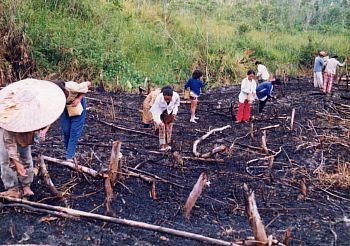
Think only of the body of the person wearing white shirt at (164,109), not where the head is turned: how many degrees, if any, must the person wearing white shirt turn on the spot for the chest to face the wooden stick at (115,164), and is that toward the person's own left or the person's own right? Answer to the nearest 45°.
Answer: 0° — they already face it

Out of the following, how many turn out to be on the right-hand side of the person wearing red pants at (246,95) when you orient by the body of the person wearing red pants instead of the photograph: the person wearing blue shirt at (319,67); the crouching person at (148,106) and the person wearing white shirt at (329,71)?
1

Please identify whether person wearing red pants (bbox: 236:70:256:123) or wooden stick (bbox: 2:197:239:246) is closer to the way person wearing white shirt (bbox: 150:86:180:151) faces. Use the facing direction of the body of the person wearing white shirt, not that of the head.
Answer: the wooden stick

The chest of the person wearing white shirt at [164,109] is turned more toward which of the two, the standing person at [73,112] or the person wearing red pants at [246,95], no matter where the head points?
the standing person

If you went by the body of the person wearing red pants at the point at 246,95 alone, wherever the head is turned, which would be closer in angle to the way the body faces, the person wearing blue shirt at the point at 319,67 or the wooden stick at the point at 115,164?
the wooden stick

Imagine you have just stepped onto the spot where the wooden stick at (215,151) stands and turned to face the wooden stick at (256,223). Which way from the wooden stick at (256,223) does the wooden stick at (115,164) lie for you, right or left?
right

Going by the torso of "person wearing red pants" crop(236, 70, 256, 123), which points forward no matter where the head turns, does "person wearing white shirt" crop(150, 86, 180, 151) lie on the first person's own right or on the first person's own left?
on the first person's own right

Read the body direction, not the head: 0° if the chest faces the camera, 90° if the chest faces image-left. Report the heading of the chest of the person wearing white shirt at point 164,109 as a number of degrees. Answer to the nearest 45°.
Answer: approximately 0°

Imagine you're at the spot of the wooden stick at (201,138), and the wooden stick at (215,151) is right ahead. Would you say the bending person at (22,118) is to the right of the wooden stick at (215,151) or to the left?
right

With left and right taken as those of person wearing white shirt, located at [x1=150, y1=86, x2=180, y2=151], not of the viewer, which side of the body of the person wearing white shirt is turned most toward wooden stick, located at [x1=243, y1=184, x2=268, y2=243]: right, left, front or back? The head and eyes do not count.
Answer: front

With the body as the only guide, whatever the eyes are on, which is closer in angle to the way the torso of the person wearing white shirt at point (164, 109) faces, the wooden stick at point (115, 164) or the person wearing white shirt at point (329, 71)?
the wooden stick

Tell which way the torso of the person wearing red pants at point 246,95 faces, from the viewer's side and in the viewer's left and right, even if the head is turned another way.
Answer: facing the viewer and to the right of the viewer

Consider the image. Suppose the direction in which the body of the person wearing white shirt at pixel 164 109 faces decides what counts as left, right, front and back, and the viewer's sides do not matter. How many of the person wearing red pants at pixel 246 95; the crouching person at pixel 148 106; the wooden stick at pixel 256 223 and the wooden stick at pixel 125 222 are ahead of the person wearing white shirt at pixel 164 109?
2

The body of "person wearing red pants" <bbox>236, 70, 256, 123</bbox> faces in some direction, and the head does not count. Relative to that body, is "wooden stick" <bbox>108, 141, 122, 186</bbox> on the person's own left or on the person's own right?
on the person's own right
